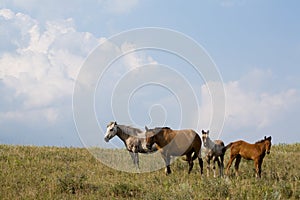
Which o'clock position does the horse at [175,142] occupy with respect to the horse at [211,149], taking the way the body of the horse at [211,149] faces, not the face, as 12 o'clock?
the horse at [175,142] is roughly at 2 o'clock from the horse at [211,149].

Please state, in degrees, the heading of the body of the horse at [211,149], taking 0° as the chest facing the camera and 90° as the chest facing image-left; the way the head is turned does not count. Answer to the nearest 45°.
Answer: approximately 45°

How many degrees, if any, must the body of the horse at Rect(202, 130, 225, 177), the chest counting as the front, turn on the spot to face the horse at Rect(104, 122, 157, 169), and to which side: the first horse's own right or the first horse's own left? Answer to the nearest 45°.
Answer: approximately 90° to the first horse's own right

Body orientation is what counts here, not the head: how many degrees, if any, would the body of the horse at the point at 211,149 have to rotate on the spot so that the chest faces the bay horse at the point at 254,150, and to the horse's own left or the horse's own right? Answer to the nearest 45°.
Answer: approximately 135° to the horse's own left
